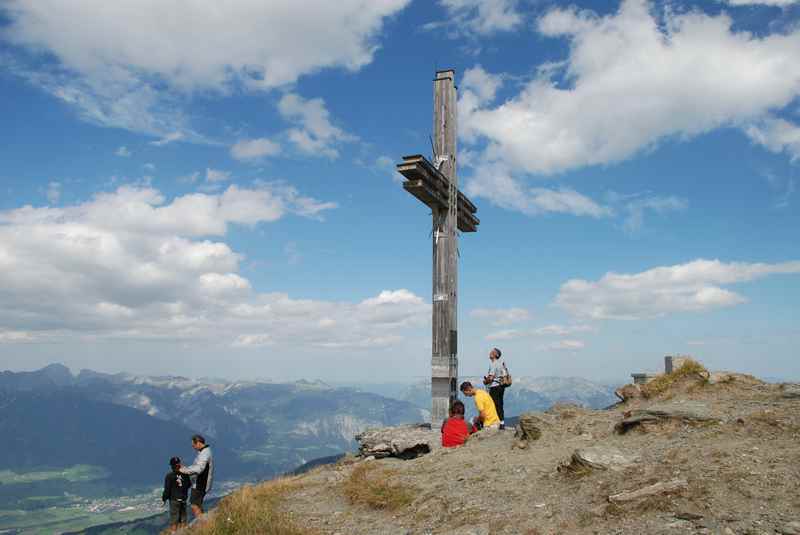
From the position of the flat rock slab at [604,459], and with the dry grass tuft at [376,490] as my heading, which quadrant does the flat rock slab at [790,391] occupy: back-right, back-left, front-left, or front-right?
back-right

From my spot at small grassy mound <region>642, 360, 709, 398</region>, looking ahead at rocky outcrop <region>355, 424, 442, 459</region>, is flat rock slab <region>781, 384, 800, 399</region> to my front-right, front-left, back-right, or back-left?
back-left

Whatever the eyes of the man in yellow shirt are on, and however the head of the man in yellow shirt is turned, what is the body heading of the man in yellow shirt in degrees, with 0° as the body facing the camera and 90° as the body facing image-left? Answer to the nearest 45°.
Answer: approximately 90°

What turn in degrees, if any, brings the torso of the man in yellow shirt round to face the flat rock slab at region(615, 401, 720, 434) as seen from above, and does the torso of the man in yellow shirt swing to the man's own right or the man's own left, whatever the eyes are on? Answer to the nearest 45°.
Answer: approximately 135° to the man's own left

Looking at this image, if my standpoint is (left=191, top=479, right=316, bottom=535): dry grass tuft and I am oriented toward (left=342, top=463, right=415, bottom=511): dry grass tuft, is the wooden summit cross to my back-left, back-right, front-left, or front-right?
front-left

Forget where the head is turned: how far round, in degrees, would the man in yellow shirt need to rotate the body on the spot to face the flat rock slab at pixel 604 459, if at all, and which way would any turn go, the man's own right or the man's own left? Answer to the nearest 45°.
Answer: approximately 90° to the man's own left

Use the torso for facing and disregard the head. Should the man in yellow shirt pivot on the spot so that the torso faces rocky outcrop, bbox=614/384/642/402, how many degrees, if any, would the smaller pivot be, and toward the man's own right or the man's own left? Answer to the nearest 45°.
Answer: approximately 180°

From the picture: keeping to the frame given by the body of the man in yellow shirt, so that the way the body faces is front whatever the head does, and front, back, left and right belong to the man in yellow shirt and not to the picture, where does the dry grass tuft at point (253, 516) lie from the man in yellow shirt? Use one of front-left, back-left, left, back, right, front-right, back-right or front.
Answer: front-left

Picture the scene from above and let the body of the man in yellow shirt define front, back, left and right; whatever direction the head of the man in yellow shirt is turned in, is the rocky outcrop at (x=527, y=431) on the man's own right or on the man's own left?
on the man's own left
